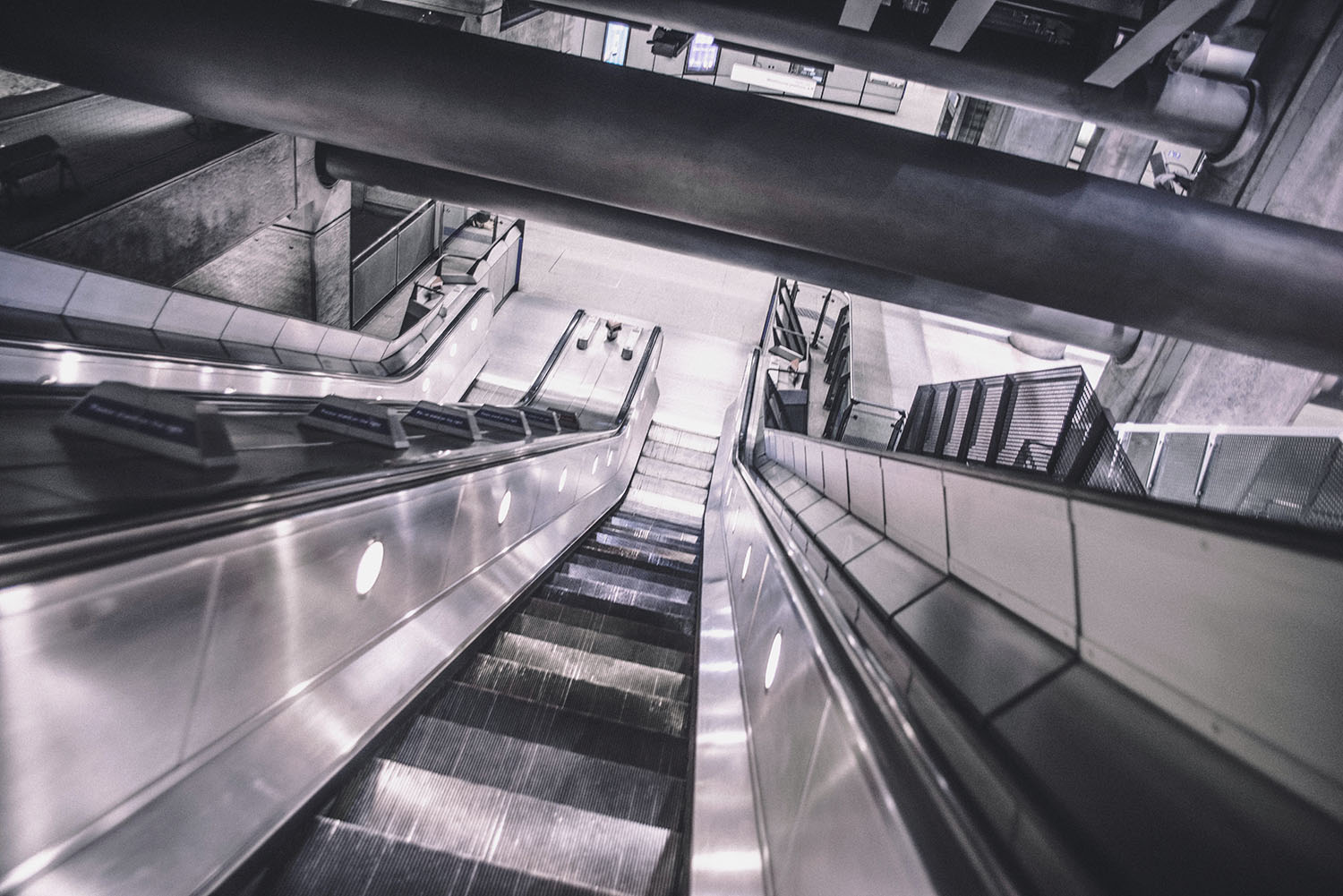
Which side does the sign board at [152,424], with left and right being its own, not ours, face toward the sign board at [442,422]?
back

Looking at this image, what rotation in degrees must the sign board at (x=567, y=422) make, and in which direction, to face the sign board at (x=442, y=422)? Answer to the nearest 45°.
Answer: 0° — it already faces it

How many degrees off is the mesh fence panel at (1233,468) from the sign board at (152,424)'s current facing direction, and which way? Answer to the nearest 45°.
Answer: approximately 135° to its left

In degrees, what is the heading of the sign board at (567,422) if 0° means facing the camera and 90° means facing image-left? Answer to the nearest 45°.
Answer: approximately 0°

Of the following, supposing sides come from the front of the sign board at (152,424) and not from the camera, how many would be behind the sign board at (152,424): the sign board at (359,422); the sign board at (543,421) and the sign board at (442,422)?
3

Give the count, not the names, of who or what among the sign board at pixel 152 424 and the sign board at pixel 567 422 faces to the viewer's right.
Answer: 0

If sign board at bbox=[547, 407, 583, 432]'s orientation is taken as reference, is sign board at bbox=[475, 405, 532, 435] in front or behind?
in front

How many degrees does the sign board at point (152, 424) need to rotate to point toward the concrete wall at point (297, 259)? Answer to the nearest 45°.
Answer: approximately 135° to its right

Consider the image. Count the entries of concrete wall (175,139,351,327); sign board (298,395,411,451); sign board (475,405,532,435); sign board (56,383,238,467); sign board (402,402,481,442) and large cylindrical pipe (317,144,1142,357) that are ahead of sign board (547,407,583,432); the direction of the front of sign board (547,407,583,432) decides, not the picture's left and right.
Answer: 4

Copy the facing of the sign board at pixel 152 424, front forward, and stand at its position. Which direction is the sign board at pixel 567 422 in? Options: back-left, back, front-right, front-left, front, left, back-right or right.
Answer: back

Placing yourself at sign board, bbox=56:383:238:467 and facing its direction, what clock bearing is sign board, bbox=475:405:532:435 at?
sign board, bbox=475:405:532:435 is roughly at 6 o'clock from sign board, bbox=56:383:238:467.

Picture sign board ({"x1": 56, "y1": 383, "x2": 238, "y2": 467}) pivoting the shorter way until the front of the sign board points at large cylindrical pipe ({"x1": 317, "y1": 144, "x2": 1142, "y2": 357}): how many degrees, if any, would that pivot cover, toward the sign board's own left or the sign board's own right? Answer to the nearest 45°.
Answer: approximately 180°
